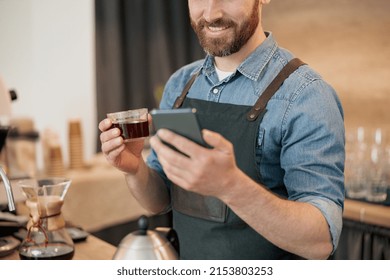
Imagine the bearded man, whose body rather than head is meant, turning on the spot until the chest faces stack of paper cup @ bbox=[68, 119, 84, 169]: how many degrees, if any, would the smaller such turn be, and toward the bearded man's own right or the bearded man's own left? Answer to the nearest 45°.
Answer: approximately 90° to the bearded man's own right

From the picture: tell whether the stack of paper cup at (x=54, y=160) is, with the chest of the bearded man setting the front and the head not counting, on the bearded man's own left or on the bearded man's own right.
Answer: on the bearded man's own right

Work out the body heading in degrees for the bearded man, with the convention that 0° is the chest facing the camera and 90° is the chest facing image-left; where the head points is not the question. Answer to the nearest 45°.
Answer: approximately 45°
